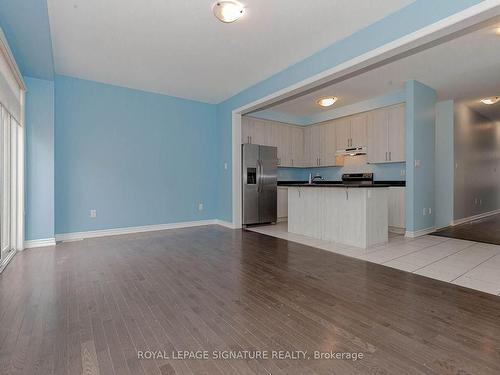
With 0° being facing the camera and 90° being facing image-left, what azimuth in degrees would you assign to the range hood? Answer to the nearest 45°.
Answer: approximately 45°

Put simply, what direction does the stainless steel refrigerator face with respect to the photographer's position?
facing the viewer and to the right of the viewer

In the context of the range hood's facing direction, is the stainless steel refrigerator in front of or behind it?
in front

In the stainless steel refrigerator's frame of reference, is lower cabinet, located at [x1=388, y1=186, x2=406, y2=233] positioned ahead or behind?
ahead

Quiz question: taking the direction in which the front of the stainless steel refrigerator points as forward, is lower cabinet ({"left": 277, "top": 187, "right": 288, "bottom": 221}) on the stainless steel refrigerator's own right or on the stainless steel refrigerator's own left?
on the stainless steel refrigerator's own left

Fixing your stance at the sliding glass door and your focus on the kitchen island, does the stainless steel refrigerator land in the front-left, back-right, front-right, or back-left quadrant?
front-left

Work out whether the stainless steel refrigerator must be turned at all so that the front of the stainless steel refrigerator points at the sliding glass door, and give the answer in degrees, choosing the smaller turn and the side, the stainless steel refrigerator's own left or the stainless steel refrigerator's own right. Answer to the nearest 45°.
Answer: approximately 90° to the stainless steel refrigerator's own right

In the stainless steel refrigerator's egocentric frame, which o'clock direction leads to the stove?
The stove is roughly at 10 o'clock from the stainless steel refrigerator.

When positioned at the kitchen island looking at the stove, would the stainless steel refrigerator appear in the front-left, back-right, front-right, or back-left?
front-left

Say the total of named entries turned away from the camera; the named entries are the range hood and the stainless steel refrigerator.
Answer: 0
